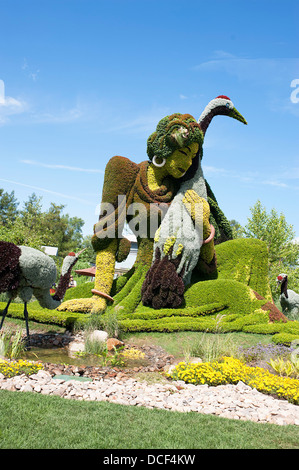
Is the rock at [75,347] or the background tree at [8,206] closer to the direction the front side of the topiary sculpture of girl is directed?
the rock

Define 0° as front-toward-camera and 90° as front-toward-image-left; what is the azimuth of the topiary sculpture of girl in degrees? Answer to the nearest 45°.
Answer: approximately 315°

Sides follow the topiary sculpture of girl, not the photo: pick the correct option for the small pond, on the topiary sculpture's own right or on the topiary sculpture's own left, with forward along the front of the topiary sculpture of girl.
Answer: on the topiary sculpture's own right

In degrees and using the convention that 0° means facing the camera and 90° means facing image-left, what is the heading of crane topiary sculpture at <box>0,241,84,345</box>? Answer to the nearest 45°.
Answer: approximately 270°

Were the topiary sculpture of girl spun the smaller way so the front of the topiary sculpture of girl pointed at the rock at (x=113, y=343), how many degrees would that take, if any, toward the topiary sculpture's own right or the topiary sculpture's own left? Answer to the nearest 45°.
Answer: approximately 45° to the topiary sculpture's own right

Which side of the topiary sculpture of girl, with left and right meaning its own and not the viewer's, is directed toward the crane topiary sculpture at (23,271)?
right

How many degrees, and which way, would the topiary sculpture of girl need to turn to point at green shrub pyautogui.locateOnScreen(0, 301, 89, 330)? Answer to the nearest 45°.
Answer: approximately 90° to its right

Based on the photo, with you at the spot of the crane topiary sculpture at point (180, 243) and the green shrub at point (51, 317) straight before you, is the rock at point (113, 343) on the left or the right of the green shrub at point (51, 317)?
left
